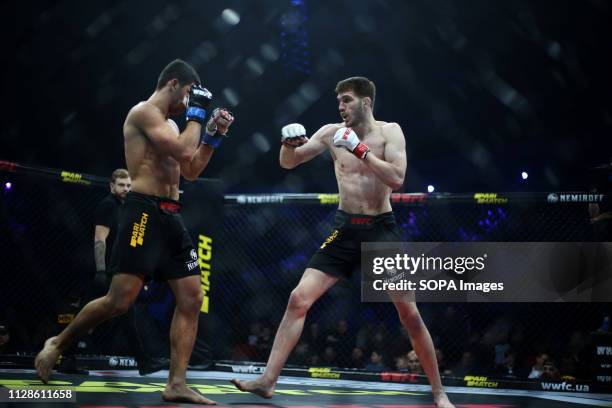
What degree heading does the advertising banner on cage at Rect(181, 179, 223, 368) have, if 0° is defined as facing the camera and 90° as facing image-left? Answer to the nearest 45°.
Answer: approximately 0°

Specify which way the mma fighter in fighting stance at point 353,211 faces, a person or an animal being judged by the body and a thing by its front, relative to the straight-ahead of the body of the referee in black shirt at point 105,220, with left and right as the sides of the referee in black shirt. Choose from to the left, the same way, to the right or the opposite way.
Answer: to the right

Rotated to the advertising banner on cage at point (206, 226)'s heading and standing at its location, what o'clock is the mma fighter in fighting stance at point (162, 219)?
The mma fighter in fighting stance is roughly at 12 o'clock from the advertising banner on cage.

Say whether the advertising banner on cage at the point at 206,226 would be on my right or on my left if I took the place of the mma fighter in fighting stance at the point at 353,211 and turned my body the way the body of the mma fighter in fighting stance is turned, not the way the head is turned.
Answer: on my right

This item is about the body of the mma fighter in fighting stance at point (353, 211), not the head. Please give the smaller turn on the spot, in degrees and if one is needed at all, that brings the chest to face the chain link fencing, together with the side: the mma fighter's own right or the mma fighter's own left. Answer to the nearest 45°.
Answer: approximately 135° to the mma fighter's own right

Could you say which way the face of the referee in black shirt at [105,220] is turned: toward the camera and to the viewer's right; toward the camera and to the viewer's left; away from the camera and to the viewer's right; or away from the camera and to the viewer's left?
toward the camera and to the viewer's right

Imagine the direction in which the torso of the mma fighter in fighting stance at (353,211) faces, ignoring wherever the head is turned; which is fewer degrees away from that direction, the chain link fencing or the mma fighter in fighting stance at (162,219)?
the mma fighter in fighting stance

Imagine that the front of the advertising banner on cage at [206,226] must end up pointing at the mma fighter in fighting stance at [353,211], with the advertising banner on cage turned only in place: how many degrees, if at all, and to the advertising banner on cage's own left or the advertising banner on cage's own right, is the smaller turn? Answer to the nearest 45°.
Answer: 0° — it already faces them

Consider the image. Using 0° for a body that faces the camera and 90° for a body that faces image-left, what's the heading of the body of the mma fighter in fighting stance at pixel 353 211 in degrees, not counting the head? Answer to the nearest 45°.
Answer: approximately 45°

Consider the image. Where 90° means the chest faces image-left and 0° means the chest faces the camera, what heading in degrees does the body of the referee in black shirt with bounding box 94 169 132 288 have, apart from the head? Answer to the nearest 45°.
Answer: approximately 315°
